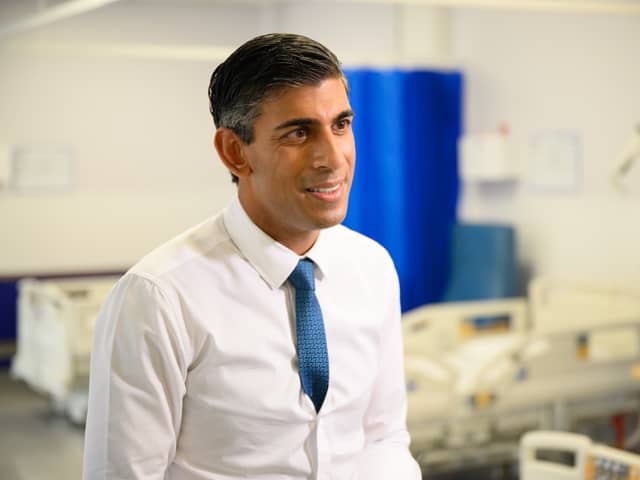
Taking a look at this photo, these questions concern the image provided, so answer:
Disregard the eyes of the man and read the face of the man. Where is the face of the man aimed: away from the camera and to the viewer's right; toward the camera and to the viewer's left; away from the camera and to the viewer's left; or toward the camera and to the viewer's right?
toward the camera and to the viewer's right

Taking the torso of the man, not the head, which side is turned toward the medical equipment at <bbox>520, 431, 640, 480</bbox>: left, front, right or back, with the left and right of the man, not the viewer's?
left

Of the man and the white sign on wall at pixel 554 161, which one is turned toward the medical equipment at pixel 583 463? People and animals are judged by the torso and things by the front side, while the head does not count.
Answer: the white sign on wall

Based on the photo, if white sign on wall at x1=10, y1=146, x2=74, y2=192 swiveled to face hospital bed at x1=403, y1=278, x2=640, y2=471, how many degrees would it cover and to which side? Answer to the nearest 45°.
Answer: approximately 45° to its left

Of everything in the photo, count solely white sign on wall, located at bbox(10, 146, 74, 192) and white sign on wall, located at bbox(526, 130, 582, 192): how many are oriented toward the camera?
2

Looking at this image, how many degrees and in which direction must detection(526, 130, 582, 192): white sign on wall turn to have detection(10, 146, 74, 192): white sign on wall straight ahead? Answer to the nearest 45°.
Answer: approximately 90° to its right

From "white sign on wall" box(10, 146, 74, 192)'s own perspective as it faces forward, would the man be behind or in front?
in front

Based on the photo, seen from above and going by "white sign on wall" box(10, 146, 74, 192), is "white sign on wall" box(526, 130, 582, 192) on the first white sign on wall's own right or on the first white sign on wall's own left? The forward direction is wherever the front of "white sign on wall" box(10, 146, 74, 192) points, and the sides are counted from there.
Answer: on the first white sign on wall's own left

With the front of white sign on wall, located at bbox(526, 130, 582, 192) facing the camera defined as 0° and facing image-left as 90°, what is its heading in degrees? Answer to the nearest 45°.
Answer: approximately 0°

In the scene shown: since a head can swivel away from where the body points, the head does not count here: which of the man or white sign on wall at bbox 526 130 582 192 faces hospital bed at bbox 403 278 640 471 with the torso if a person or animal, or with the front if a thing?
the white sign on wall

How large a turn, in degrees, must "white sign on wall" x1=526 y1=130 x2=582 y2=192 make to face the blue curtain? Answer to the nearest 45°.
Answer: approximately 90° to its right
